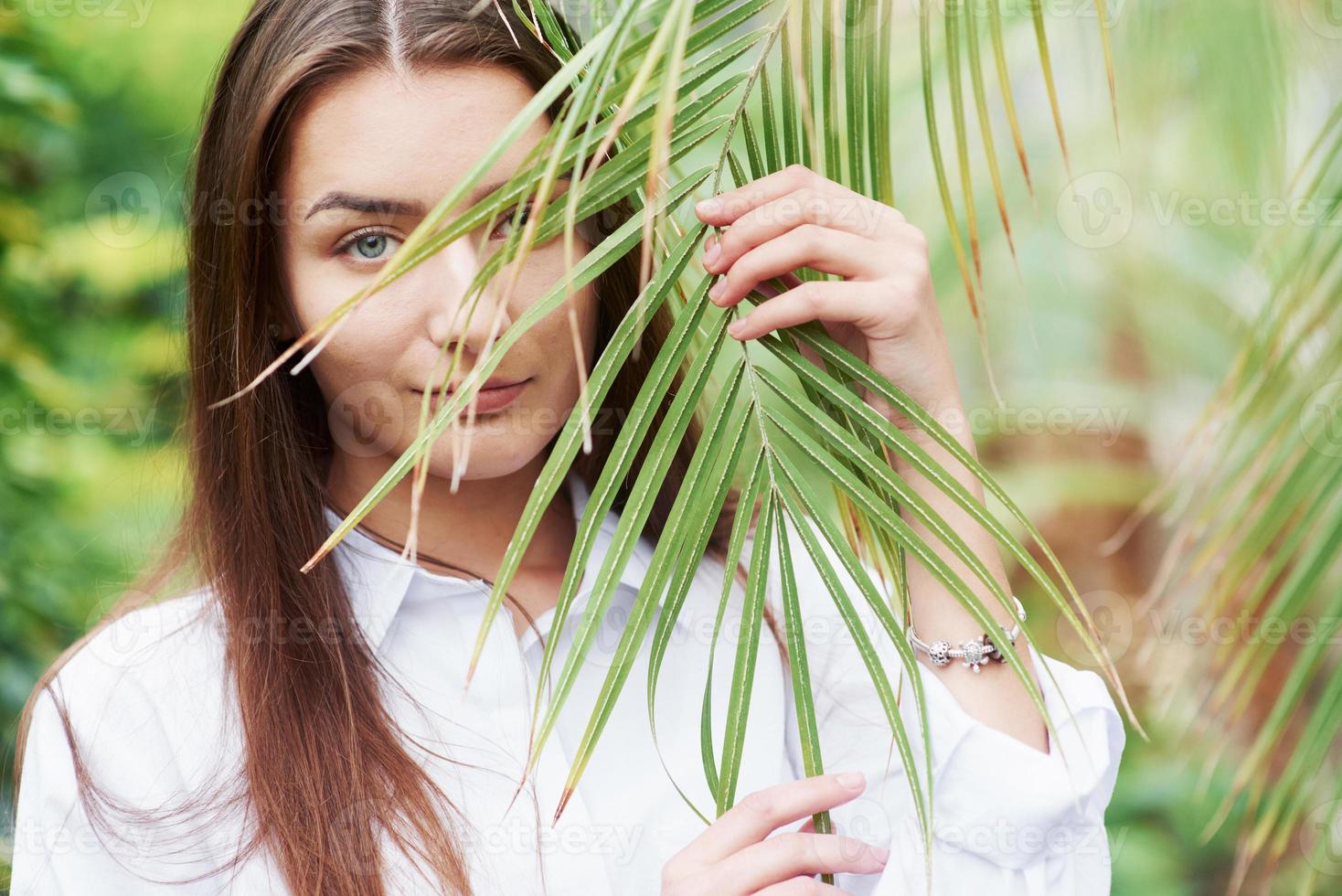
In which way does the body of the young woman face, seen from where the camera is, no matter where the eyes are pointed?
toward the camera
